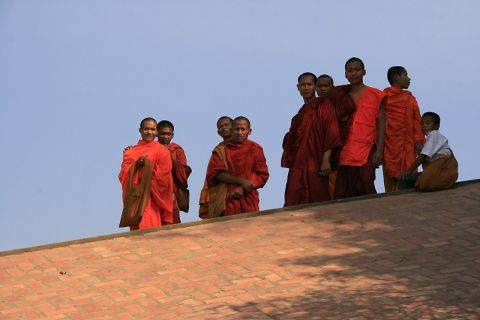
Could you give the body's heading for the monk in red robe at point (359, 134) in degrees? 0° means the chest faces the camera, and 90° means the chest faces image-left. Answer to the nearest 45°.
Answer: approximately 0°

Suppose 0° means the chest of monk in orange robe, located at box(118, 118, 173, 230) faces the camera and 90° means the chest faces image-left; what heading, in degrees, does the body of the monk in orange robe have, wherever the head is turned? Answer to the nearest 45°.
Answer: approximately 0°

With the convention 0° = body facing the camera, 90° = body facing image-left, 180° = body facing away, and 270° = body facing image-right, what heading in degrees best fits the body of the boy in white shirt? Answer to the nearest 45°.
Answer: approximately 90°

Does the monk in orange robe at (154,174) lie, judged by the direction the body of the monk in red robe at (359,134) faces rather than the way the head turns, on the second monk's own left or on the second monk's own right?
on the second monk's own right

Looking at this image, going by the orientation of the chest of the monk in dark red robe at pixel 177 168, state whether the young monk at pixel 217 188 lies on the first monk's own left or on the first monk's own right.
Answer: on the first monk's own left

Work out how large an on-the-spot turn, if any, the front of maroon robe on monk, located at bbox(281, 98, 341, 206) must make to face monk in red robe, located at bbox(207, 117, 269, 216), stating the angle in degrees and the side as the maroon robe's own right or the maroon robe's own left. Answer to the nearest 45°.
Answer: approximately 45° to the maroon robe's own right

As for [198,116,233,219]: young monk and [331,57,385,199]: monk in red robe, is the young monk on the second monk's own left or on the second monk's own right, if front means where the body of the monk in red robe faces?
on the second monk's own right
